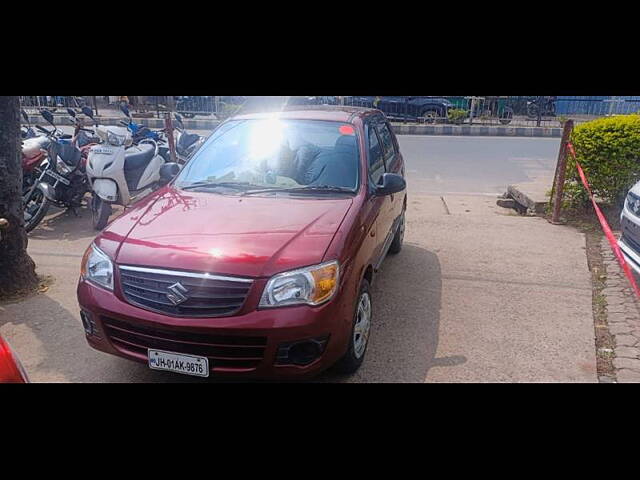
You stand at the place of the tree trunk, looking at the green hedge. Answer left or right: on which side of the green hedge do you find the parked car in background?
left

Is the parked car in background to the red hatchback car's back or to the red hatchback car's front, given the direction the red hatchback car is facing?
to the back

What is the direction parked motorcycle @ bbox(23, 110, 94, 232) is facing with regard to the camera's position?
facing the viewer and to the left of the viewer

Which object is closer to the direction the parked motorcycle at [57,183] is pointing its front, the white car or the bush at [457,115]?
the white car

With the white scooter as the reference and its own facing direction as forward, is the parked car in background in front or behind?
behind

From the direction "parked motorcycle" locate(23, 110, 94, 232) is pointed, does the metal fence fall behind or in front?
behind

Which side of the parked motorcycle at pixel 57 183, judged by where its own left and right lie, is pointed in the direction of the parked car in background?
back

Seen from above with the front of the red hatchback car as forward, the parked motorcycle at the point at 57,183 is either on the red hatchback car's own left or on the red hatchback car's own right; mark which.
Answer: on the red hatchback car's own right

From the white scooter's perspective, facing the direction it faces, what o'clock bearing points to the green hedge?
The green hedge is roughly at 8 o'clock from the white scooter.

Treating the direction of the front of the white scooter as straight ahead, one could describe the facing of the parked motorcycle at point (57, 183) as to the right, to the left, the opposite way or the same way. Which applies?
the same way
